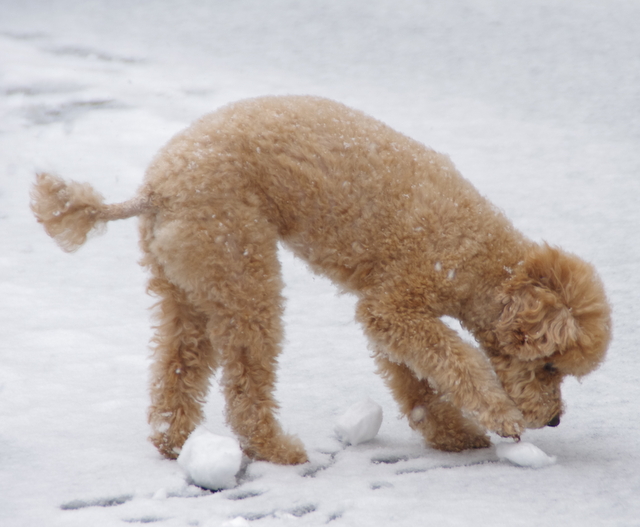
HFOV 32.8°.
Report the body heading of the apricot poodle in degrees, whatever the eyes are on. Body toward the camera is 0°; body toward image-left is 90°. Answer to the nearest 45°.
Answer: approximately 270°

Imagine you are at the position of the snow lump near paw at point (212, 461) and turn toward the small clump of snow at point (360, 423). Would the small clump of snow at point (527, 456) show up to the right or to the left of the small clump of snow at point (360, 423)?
right
